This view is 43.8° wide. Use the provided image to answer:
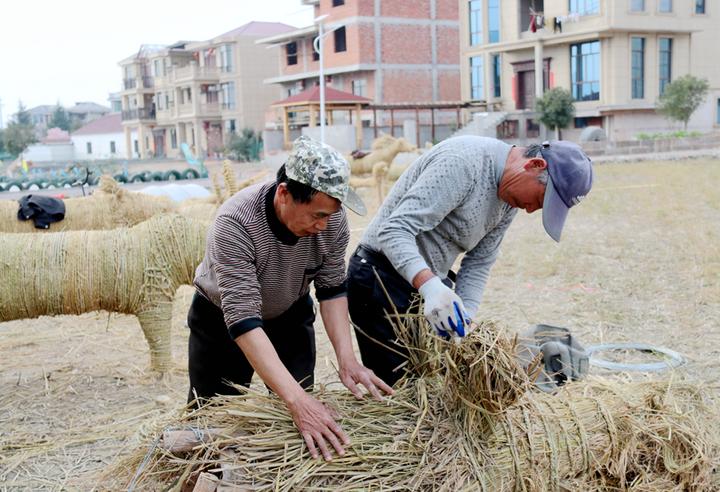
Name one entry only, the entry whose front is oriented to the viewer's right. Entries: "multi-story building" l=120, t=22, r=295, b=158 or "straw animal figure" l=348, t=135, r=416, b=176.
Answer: the straw animal figure

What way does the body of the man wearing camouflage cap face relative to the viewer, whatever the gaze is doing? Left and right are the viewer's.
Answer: facing the viewer and to the right of the viewer

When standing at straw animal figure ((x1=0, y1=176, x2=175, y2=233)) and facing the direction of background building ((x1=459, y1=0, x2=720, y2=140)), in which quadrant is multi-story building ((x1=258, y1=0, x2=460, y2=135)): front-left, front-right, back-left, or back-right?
front-left

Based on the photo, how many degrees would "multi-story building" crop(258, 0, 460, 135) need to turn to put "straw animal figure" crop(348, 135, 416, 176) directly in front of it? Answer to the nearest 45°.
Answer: approximately 45° to its left

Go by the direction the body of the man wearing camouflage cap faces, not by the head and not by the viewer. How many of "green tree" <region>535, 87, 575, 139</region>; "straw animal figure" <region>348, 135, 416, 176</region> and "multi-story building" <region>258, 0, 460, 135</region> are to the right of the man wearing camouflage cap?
0

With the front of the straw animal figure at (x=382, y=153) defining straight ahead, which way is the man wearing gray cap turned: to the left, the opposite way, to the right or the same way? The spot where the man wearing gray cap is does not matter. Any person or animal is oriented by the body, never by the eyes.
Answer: the same way

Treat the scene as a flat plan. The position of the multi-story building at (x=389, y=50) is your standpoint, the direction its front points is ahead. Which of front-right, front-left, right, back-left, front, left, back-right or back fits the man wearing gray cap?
front-left

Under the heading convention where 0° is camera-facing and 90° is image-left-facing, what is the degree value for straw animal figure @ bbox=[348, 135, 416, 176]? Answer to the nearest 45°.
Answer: approximately 270°

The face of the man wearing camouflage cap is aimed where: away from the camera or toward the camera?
toward the camera

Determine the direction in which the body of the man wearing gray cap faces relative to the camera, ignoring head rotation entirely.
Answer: to the viewer's right

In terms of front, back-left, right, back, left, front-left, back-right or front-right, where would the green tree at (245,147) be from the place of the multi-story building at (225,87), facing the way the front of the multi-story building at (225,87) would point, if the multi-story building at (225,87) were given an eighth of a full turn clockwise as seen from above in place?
left

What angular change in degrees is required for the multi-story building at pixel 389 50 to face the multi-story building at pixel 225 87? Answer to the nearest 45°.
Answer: approximately 90° to its right

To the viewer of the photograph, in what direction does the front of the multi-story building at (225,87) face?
facing the viewer and to the left of the viewer

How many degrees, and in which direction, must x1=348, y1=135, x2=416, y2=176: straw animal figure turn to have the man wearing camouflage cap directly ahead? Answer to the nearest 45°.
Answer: approximately 90° to its right

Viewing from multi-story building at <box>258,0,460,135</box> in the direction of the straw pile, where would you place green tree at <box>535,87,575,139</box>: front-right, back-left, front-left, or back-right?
front-left

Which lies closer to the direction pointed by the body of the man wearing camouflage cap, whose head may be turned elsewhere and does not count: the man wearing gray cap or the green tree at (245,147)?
the man wearing gray cap

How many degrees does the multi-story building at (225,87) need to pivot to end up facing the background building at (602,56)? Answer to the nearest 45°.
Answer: approximately 90° to its left
